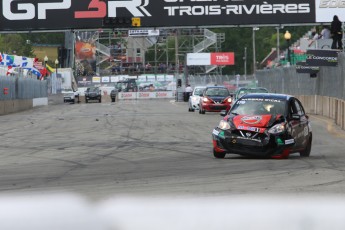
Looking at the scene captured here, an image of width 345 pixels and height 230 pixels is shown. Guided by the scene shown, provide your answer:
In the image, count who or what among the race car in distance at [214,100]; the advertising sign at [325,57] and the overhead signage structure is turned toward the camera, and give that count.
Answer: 3

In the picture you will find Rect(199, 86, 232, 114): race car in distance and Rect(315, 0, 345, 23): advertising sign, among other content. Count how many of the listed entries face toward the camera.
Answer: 2

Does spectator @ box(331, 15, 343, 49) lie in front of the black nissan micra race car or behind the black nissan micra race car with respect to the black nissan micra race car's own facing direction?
behind

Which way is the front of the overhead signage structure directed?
toward the camera

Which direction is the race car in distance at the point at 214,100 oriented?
toward the camera

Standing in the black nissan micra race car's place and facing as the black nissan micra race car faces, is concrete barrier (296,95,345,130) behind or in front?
behind

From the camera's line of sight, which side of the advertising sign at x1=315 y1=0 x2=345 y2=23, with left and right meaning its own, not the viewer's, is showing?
front

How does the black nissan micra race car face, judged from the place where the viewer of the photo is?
facing the viewer and to the left of the viewer
